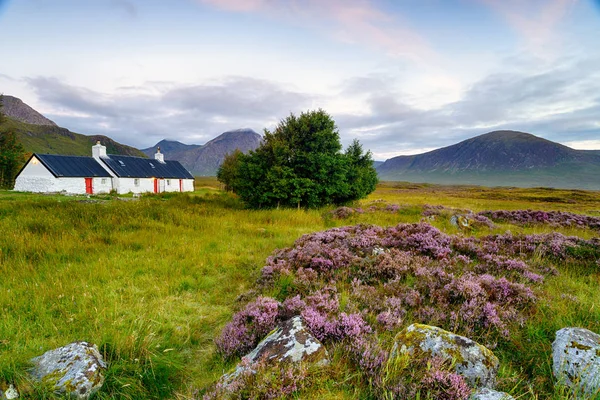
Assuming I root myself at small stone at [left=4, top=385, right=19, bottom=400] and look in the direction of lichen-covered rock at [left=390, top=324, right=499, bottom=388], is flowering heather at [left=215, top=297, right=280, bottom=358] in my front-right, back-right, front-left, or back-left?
front-left

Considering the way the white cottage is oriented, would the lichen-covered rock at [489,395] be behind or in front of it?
in front

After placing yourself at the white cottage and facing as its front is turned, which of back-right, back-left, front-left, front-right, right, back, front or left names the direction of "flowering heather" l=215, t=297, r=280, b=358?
front-right

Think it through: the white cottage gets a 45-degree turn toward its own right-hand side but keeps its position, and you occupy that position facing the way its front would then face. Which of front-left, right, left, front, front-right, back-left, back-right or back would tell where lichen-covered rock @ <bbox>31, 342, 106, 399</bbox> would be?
front

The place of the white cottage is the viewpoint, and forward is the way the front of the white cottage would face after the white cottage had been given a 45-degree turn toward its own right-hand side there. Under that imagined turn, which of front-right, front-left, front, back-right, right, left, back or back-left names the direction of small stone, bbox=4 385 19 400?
front

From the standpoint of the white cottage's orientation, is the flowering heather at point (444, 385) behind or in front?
in front

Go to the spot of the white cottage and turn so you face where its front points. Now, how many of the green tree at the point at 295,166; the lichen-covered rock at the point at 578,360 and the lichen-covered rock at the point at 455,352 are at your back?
0

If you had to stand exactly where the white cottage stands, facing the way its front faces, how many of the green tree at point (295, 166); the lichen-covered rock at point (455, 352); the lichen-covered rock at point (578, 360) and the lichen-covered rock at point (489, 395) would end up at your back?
0

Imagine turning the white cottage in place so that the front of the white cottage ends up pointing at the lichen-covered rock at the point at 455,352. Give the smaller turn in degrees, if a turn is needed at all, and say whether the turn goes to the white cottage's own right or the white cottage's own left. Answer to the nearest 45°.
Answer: approximately 45° to the white cottage's own right

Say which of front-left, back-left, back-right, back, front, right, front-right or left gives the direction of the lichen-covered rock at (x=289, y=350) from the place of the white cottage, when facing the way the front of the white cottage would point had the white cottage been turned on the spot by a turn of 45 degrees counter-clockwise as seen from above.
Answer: right

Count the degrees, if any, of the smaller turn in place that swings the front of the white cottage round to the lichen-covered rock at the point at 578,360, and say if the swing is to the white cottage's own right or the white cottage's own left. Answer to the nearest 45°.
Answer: approximately 45° to the white cottage's own right

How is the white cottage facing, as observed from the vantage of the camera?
facing the viewer and to the right of the viewer
